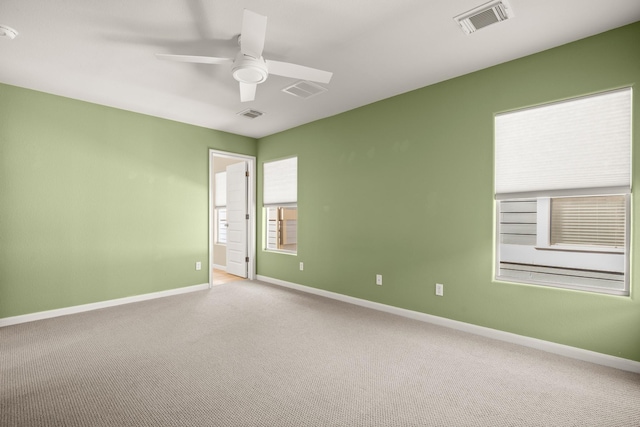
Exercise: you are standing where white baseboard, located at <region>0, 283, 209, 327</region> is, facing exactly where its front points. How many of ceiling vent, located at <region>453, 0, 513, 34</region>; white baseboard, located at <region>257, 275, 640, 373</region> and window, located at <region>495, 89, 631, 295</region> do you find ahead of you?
3

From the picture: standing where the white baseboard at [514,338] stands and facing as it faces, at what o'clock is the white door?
The white door is roughly at 2 o'clock from the white baseboard.

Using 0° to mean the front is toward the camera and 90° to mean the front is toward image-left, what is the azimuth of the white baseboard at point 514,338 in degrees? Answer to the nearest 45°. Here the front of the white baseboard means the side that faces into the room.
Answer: approximately 45°

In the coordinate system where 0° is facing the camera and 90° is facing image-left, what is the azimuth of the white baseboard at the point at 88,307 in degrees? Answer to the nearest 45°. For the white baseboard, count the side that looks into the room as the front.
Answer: approximately 315°

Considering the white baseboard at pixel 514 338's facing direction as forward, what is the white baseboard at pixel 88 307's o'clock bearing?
the white baseboard at pixel 88 307 is roughly at 1 o'clock from the white baseboard at pixel 514 338.

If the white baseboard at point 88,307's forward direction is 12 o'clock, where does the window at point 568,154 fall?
The window is roughly at 12 o'clock from the white baseboard.
